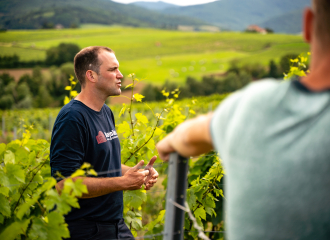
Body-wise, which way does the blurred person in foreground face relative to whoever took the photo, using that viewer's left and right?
facing away from the viewer

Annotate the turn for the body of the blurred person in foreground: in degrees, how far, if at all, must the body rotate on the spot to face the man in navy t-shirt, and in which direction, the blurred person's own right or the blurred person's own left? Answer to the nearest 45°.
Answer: approximately 45° to the blurred person's own left

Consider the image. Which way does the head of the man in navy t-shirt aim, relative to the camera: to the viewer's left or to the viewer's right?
to the viewer's right

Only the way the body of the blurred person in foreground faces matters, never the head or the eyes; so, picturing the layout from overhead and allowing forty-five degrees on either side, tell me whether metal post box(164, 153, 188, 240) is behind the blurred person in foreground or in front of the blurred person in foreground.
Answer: in front
